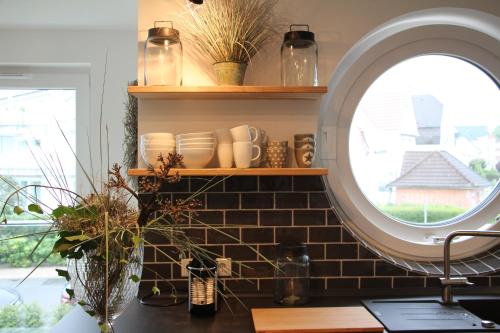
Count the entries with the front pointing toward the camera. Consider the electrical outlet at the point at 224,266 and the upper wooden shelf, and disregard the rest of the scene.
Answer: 2

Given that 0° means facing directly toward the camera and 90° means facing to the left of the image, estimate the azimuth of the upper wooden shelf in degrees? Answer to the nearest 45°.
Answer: approximately 0°

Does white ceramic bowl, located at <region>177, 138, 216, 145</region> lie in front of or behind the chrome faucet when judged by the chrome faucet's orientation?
behind

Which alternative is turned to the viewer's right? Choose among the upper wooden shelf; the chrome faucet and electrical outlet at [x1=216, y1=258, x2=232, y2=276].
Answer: the chrome faucet

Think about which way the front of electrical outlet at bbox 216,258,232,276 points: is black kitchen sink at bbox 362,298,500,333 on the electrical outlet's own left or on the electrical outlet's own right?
on the electrical outlet's own left

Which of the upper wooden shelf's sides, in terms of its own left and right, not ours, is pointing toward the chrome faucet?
left

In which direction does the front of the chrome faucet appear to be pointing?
to the viewer's right

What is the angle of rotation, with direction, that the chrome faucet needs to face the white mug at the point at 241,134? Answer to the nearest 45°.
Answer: approximately 135° to its right
